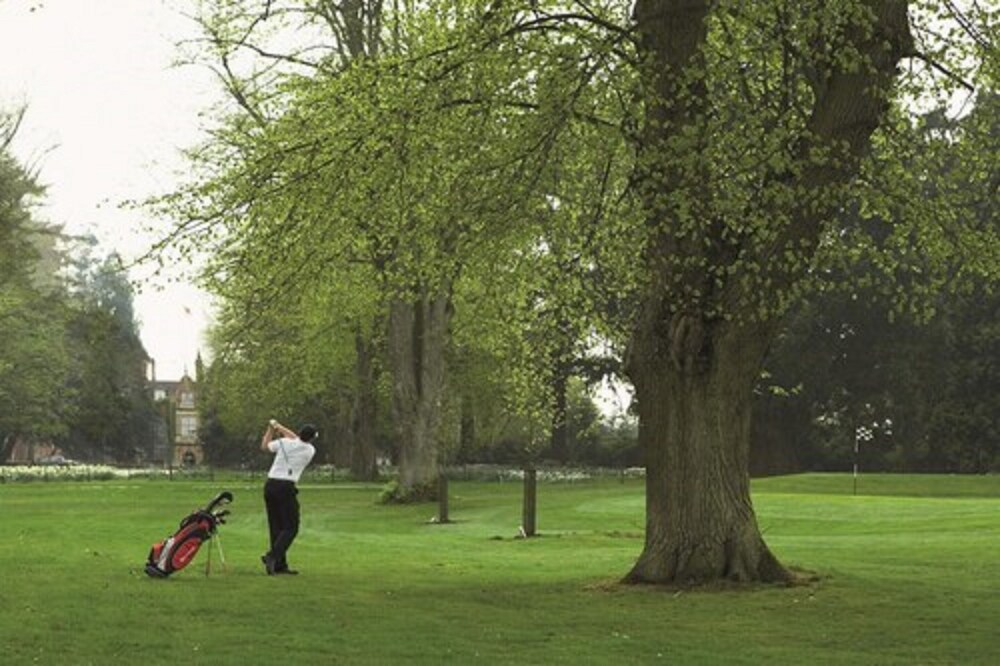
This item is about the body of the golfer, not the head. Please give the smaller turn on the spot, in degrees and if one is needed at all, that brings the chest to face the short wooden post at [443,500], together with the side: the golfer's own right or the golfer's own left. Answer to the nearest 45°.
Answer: approximately 45° to the golfer's own left

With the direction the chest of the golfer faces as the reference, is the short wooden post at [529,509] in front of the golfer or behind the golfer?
in front

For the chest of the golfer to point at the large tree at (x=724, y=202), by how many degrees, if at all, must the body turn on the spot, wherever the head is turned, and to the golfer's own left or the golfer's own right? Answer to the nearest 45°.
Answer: approximately 90° to the golfer's own right

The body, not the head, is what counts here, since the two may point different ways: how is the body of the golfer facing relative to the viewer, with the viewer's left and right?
facing away from the viewer and to the right of the viewer

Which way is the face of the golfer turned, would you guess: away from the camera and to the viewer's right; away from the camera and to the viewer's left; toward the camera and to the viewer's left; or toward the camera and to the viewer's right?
away from the camera and to the viewer's right

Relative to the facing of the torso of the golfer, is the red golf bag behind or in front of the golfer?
behind
